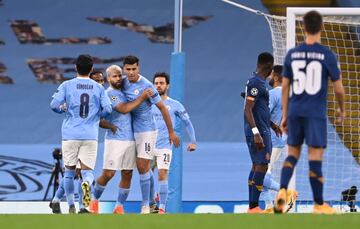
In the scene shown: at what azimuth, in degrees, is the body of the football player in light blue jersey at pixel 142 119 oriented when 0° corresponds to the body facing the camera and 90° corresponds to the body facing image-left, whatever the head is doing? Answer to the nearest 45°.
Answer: approximately 45°

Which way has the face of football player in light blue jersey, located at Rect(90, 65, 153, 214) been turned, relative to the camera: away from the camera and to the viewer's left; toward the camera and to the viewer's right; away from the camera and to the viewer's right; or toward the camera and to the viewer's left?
toward the camera and to the viewer's right

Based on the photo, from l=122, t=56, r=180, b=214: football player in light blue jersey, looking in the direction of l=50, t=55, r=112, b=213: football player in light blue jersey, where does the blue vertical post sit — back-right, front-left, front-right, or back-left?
back-right

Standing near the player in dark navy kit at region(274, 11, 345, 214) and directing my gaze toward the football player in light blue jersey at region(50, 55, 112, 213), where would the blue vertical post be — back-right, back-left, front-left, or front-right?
front-right

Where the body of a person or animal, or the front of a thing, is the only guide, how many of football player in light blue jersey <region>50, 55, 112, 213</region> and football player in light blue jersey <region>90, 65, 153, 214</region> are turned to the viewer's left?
0

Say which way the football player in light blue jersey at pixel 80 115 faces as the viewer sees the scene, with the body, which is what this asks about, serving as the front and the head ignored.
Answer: away from the camera

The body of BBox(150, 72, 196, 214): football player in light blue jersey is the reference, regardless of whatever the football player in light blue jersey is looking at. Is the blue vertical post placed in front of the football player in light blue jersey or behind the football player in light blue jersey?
behind

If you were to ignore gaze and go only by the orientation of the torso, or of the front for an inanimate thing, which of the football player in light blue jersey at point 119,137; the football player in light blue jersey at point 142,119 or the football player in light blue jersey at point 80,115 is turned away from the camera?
the football player in light blue jersey at point 80,115
